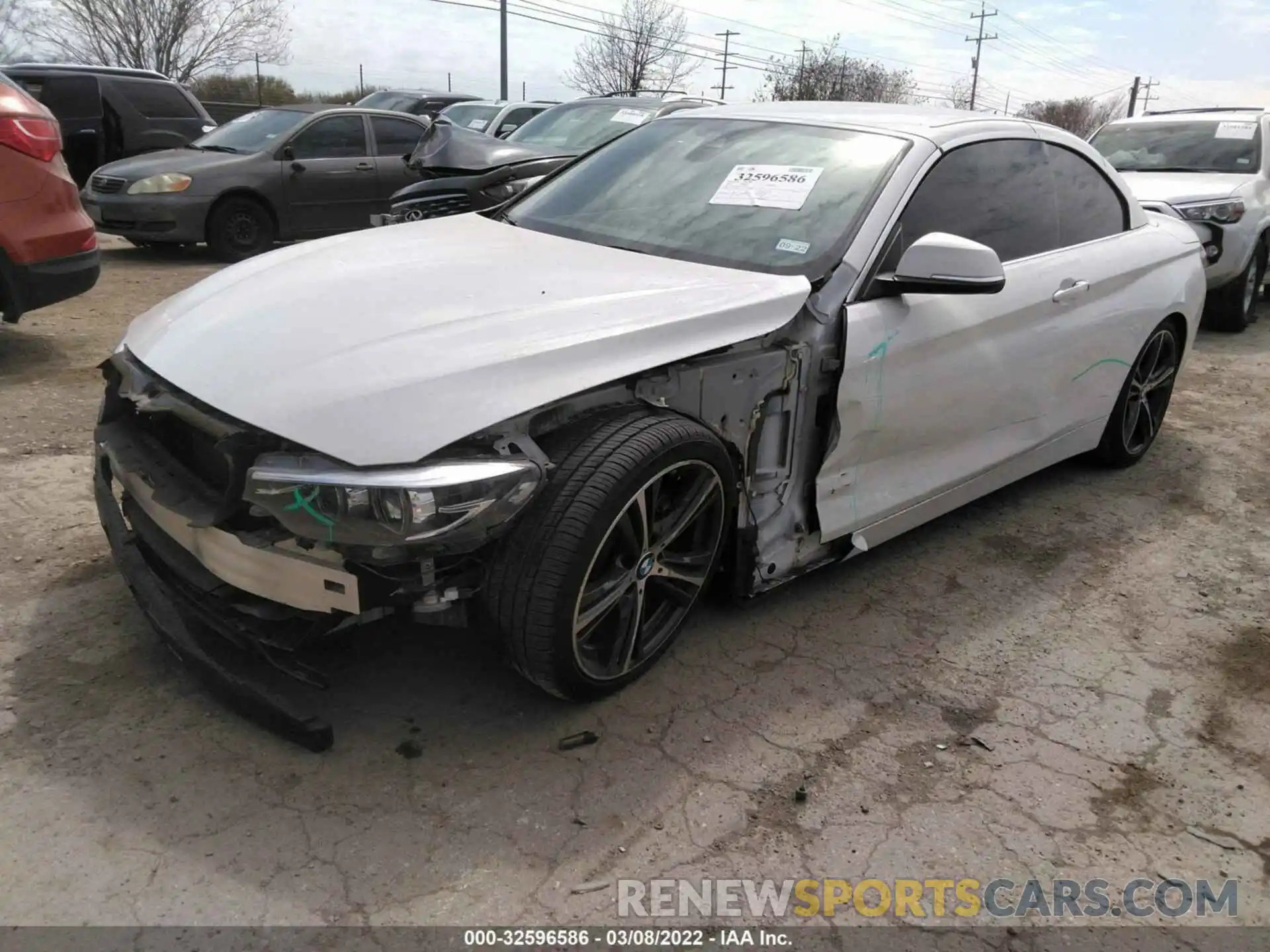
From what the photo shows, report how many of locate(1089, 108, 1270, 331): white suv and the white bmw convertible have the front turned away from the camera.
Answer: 0

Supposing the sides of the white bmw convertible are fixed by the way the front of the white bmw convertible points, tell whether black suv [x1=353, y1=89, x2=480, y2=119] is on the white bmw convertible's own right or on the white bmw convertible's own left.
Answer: on the white bmw convertible's own right

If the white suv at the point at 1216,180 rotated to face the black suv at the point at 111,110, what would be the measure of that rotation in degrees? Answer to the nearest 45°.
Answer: approximately 45° to its right

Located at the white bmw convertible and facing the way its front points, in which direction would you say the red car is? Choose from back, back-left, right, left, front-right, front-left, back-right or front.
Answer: right

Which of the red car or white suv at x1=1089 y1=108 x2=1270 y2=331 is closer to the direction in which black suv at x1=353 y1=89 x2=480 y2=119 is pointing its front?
the red car
